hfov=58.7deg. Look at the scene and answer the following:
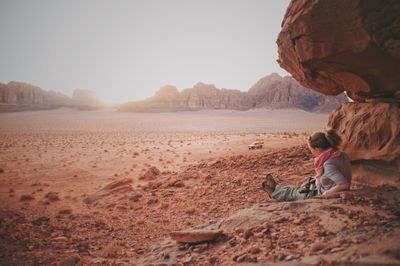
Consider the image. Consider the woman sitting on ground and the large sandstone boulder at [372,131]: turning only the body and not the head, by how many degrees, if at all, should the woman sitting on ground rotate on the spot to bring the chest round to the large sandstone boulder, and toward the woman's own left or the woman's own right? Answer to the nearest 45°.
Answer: approximately 135° to the woman's own right

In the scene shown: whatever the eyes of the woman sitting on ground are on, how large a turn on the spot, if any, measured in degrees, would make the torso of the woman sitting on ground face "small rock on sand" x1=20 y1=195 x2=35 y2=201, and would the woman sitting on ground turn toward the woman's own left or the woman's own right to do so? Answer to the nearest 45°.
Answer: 0° — they already face it

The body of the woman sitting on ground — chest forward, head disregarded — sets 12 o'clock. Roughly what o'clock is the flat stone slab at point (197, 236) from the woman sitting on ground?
The flat stone slab is roughly at 11 o'clock from the woman sitting on ground.

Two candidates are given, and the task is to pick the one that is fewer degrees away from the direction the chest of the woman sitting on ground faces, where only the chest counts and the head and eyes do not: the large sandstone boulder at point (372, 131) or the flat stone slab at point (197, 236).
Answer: the flat stone slab

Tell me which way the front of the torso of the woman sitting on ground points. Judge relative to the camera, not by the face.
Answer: to the viewer's left

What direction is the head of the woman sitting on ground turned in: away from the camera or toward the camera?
away from the camera
